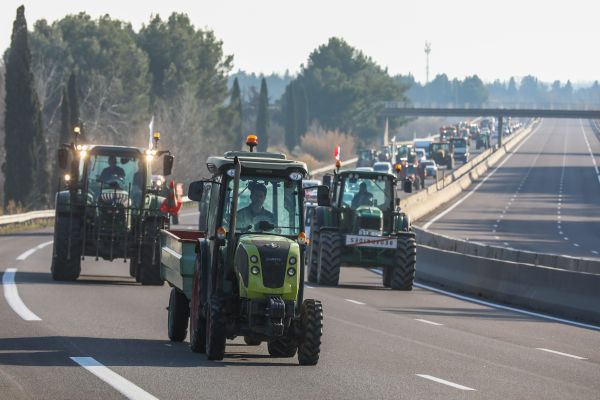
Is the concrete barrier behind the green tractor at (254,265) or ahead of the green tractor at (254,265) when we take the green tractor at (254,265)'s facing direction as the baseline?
behind

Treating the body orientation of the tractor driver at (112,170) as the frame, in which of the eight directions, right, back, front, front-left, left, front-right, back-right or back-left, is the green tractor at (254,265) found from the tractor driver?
front

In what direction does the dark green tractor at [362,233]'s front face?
toward the camera

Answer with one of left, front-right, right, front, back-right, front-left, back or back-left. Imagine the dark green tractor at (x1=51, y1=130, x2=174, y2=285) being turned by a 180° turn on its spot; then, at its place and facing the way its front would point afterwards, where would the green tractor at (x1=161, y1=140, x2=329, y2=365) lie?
back

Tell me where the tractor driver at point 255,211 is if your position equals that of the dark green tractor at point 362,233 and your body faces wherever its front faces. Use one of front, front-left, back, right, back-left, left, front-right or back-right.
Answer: front

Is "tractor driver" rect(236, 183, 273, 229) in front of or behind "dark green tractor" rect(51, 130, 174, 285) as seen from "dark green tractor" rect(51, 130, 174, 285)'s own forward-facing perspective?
in front

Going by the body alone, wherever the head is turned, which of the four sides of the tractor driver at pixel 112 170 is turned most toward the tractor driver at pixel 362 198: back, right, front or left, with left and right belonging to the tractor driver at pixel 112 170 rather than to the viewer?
left

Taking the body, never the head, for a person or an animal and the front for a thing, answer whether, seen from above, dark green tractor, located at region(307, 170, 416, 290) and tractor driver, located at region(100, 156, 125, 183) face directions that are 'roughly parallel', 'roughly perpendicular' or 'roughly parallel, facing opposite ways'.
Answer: roughly parallel

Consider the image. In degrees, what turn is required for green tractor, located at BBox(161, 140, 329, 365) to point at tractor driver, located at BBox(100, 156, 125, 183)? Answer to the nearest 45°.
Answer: approximately 180°

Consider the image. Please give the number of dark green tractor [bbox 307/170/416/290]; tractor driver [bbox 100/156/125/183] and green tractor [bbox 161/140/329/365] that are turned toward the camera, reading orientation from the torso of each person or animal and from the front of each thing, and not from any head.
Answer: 3

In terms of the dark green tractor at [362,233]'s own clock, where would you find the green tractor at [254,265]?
The green tractor is roughly at 12 o'clock from the dark green tractor.

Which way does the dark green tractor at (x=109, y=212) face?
toward the camera

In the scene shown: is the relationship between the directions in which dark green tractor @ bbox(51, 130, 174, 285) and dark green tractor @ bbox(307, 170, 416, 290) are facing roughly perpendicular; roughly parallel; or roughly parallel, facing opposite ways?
roughly parallel
